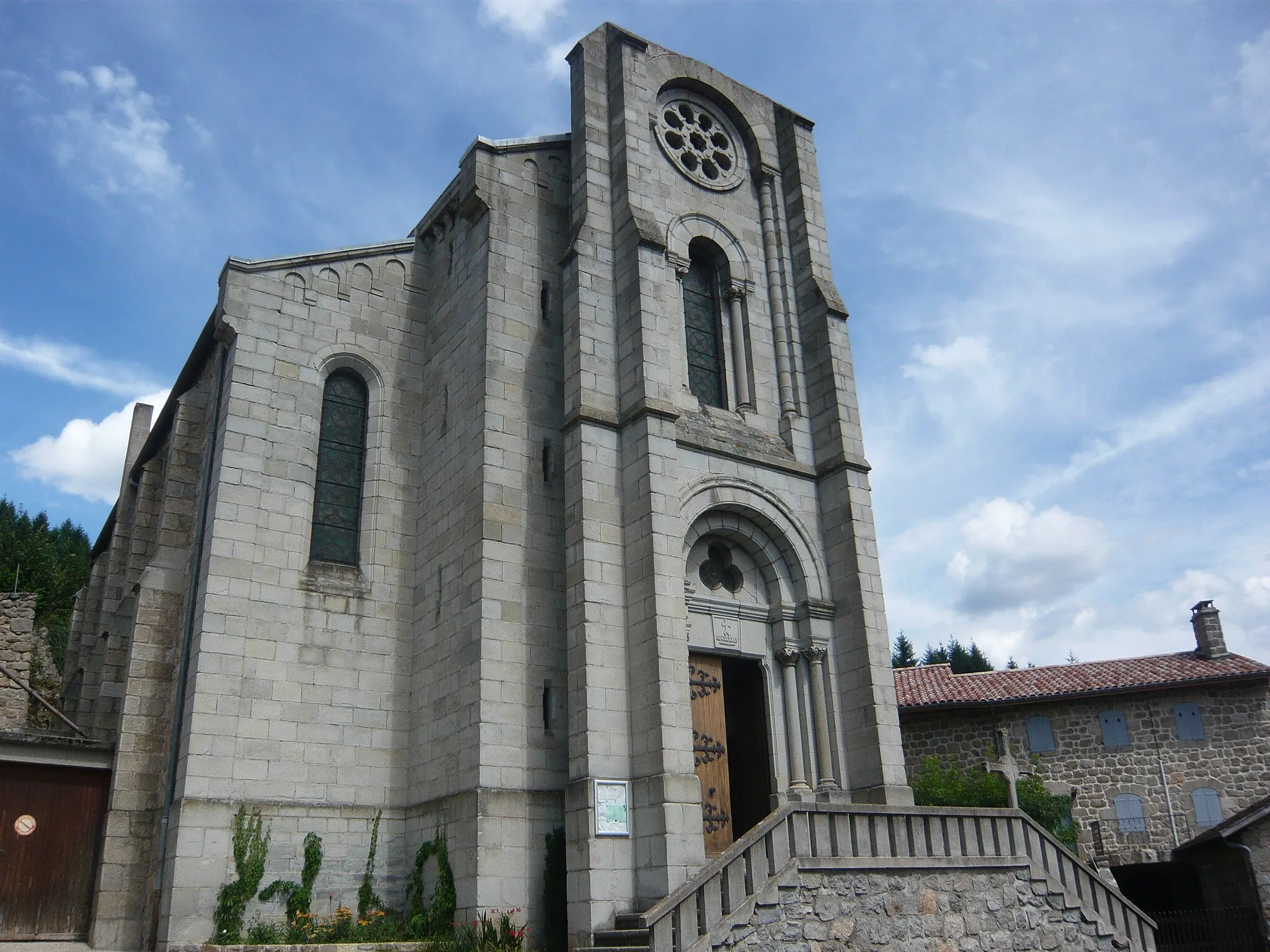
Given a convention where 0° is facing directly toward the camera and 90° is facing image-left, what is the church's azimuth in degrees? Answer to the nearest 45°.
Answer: approximately 315°

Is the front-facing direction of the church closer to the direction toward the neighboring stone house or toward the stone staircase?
the stone staircase

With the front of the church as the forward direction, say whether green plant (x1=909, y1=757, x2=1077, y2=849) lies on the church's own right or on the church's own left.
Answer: on the church's own left

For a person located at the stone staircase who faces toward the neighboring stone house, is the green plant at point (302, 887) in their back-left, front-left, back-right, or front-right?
back-left
